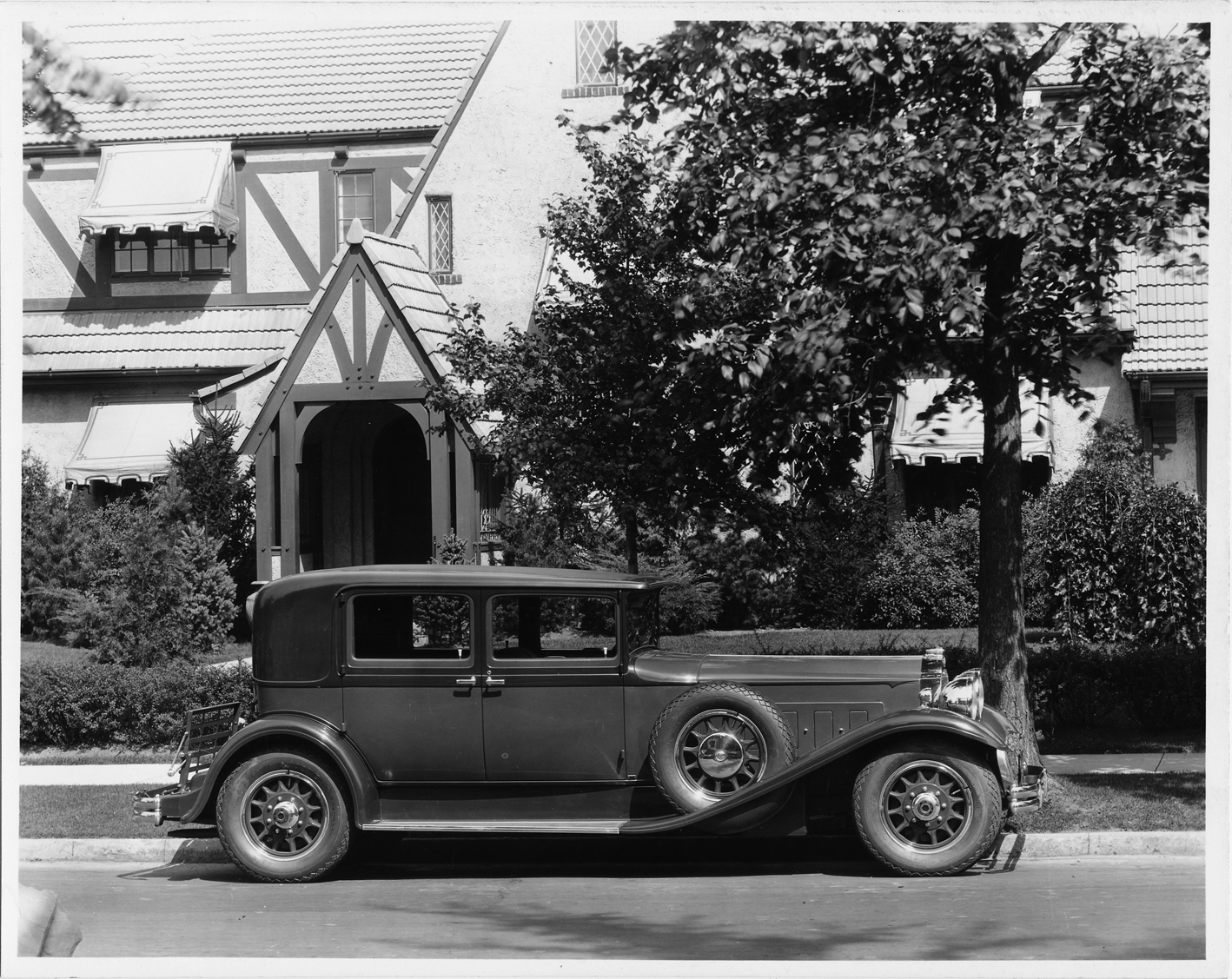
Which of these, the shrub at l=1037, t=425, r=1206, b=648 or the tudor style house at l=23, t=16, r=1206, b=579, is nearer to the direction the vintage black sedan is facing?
the shrub

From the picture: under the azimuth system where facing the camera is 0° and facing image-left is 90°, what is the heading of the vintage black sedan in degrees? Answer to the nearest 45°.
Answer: approximately 270°

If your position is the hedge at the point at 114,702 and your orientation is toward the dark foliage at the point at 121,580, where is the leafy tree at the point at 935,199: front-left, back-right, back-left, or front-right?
back-right

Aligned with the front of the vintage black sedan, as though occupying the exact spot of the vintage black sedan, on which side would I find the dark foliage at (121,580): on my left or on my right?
on my left

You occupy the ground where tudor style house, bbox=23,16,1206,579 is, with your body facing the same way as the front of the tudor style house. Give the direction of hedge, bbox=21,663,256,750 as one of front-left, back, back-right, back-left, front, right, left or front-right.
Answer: front

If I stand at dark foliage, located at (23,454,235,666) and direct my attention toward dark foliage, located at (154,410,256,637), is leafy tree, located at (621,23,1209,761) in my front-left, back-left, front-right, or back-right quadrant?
back-right

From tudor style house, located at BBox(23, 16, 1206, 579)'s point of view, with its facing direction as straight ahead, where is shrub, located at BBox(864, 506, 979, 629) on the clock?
The shrub is roughly at 10 o'clock from the tudor style house.

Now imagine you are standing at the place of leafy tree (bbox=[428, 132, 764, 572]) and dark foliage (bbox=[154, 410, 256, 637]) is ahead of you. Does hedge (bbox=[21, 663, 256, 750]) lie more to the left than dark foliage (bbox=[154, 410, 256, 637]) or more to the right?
left

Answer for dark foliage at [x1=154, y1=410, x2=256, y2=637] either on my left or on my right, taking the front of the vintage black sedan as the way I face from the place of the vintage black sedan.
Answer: on my left

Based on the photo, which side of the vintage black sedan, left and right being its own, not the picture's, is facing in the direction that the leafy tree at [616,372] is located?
left

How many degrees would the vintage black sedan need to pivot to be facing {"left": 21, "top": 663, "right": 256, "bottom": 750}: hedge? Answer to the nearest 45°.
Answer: approximately 135° to its left

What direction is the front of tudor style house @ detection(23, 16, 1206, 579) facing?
toward the camera

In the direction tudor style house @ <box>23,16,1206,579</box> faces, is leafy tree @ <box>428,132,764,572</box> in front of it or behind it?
in front

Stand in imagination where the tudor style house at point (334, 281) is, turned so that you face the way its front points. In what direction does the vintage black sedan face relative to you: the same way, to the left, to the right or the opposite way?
to the left
